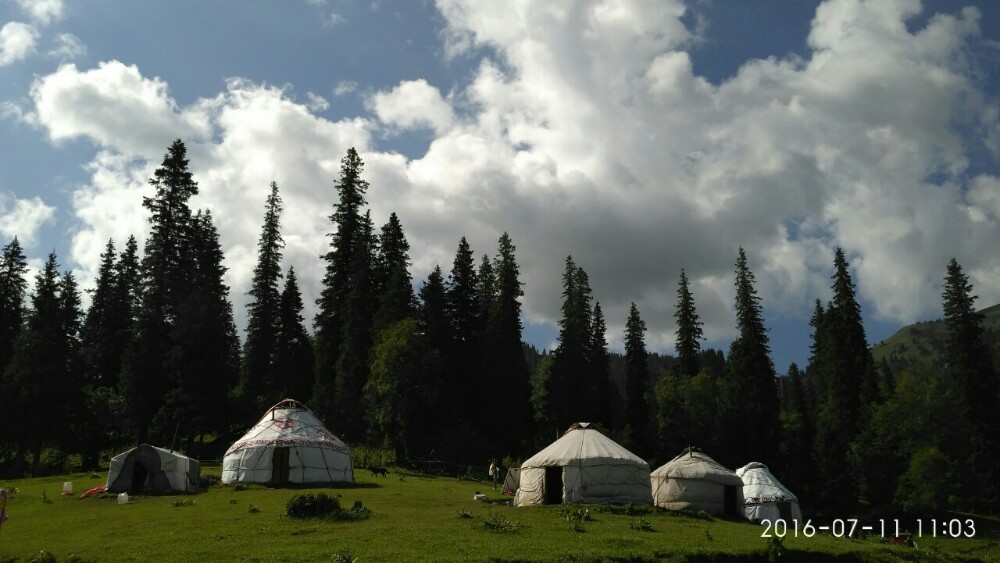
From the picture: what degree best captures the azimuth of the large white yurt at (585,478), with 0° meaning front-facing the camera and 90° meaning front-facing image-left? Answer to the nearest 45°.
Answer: approximately 45°

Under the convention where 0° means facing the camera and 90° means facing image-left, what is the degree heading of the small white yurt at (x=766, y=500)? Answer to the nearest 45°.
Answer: approximately 315°

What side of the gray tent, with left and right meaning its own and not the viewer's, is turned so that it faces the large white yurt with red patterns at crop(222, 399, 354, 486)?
left

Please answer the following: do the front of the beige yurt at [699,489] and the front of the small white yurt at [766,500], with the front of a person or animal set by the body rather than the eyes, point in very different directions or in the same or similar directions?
same or similar directions

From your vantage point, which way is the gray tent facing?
toward the camera

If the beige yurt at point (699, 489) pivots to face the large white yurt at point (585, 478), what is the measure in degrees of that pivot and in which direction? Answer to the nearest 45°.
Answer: approximately 90° to its right

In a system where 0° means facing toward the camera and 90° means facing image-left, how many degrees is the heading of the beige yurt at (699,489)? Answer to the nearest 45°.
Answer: approximately 315°

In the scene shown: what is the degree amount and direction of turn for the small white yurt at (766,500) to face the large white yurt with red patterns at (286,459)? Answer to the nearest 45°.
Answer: approximately 90° to its right

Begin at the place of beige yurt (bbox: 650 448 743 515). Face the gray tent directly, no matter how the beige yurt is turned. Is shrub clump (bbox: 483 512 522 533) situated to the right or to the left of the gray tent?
left

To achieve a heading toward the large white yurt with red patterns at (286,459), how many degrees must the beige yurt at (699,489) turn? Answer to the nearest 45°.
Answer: approximately 135° to its right

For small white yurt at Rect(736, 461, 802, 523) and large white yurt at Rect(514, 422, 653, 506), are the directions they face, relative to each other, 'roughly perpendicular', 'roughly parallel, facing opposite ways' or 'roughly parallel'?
roughly perpendicular

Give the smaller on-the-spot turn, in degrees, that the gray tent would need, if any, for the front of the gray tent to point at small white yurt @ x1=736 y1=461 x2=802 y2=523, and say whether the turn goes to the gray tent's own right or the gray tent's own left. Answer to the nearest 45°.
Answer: approximately 90° to the gray tent's own left

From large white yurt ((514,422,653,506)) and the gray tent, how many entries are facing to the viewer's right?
0
